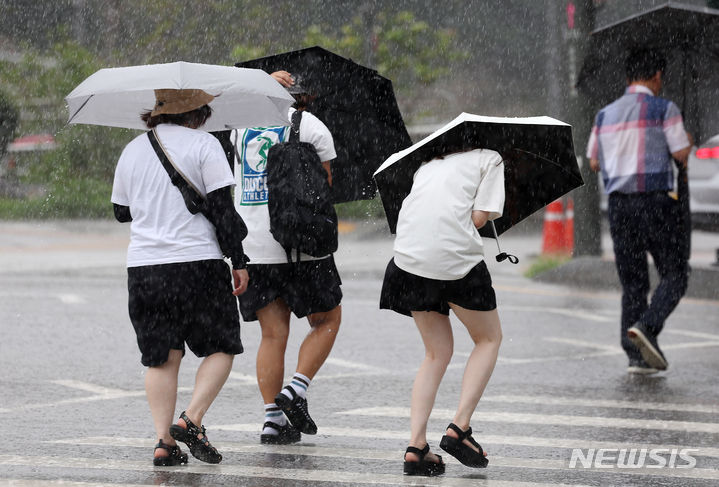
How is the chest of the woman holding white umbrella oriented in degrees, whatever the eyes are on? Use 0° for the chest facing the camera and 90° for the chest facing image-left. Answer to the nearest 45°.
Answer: approximately 180°

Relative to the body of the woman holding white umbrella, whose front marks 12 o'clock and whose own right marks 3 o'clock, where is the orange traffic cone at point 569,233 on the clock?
The orange traffic cone is roughly at 1 o'clock from the woman holding white umbrella.

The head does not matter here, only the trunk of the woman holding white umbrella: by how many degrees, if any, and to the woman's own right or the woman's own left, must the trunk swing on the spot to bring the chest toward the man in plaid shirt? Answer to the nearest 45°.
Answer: approximately 45° to the woman's own right

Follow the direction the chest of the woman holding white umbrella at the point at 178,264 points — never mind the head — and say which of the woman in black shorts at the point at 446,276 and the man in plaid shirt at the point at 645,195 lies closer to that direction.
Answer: the man in plaid shirt

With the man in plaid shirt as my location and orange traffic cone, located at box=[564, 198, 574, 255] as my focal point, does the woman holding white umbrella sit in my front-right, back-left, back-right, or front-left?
back-left

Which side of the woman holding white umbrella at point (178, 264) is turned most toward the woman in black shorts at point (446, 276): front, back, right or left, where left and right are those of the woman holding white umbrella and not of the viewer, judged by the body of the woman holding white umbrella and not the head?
right

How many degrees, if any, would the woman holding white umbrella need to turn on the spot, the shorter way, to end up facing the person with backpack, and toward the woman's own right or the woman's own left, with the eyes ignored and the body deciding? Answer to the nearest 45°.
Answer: approximately 45° to the woman's own right

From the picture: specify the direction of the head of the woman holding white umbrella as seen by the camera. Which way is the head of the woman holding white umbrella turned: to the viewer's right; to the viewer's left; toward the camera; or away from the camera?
away from the camera
